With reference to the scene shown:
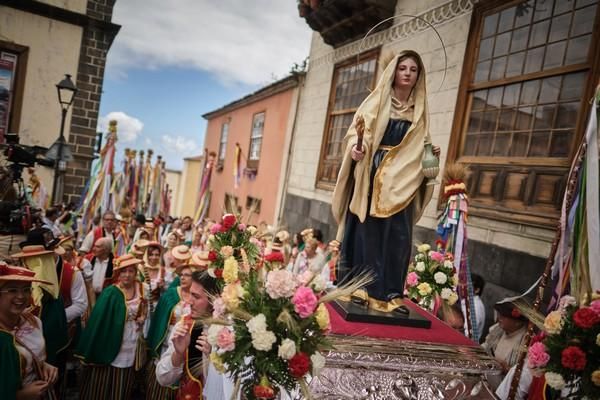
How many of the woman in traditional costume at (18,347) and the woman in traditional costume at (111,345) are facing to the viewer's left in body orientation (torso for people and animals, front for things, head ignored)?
0

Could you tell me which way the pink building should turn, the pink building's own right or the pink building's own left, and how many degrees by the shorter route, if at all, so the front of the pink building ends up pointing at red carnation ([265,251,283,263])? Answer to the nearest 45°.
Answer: approximately 45° to the pink building's own left

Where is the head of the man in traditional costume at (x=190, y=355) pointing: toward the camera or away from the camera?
toward the camera

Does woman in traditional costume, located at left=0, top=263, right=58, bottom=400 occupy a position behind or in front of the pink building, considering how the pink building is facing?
in front

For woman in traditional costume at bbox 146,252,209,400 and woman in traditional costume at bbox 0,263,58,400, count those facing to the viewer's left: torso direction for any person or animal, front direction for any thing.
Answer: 0

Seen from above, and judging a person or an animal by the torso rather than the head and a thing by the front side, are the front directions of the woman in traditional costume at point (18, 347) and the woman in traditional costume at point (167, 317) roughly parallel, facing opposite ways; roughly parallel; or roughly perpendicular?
roughly parallel

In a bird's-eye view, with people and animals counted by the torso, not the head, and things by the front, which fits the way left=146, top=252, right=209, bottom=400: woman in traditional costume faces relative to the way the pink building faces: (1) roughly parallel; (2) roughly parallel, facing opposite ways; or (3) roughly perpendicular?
roughly perpendicular

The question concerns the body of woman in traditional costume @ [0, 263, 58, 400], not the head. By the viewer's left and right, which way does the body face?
facing the viewer and to the right of the viewer

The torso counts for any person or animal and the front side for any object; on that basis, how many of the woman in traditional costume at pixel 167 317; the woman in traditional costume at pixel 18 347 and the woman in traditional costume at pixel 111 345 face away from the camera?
0

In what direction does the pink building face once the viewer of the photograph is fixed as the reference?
facing the viewer and to the left of the viewer
